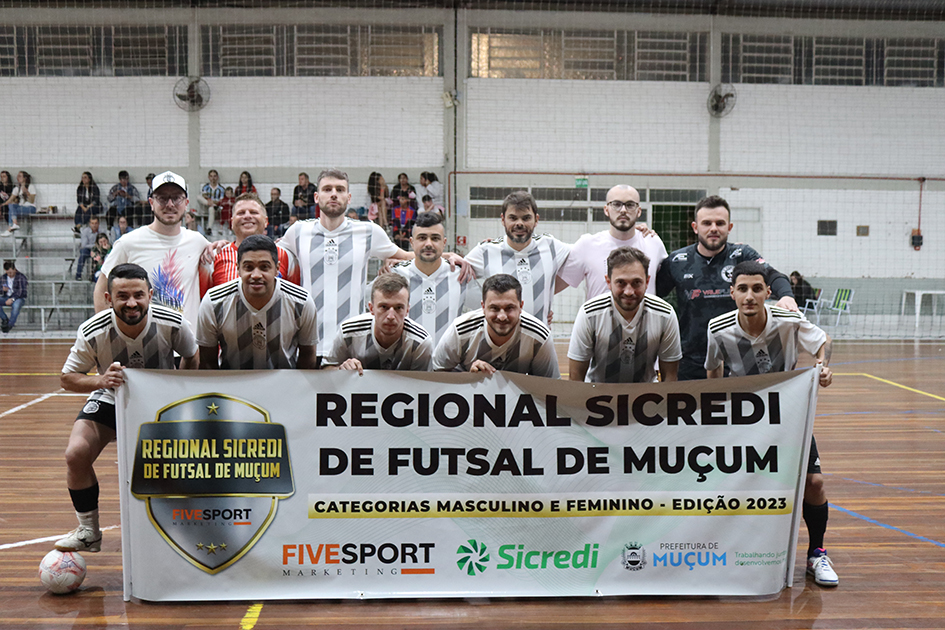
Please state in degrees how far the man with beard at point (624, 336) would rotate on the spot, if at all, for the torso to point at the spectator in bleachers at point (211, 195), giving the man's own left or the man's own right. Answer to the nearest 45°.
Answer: approximately 135° to the man's own right

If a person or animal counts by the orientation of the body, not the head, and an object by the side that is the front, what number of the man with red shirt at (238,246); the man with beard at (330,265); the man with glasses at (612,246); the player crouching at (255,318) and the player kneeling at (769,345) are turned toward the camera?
5

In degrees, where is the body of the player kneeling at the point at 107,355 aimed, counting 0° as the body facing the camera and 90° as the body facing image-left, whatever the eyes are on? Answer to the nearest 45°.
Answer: approximately 0°

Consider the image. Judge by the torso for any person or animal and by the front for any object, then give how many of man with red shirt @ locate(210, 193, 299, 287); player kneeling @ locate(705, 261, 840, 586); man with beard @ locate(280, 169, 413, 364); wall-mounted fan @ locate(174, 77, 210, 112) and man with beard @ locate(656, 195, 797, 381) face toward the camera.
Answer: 5

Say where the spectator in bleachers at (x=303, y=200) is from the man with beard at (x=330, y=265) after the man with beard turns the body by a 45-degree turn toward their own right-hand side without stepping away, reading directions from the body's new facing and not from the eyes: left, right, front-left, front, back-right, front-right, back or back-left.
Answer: back-right

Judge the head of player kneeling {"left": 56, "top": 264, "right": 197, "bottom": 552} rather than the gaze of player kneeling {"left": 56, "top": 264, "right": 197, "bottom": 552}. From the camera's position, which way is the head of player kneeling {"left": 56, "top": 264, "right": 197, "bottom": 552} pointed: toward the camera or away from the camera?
toward the camera

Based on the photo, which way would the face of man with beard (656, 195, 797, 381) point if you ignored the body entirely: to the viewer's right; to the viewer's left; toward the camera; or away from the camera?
toward the camera

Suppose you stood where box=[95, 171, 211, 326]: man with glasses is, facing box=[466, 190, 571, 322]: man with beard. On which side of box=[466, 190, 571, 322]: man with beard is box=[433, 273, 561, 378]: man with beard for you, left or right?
right

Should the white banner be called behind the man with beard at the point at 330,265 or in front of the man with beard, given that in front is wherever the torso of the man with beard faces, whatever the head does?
in front

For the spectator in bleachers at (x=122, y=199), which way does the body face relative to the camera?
toward the camera

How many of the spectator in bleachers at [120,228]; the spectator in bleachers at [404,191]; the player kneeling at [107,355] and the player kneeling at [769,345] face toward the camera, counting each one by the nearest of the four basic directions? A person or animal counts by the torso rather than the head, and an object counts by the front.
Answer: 4

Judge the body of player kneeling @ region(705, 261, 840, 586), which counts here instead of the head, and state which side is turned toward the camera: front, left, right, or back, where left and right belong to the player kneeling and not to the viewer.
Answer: front

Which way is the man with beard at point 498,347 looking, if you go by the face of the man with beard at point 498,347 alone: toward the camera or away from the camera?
toward the camera

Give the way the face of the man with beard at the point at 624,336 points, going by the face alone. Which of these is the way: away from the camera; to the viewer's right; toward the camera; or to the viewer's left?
toward the camera

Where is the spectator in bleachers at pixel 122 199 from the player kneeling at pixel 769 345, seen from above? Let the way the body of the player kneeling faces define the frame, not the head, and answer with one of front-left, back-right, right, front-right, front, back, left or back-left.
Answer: back-right

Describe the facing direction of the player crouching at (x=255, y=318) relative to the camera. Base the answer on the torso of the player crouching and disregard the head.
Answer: toward the camera

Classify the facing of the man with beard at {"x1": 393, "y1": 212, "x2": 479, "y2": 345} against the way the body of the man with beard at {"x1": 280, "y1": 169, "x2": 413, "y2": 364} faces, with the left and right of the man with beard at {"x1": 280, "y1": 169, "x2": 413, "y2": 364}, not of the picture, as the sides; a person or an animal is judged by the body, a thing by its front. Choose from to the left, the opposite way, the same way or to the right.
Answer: the same way
